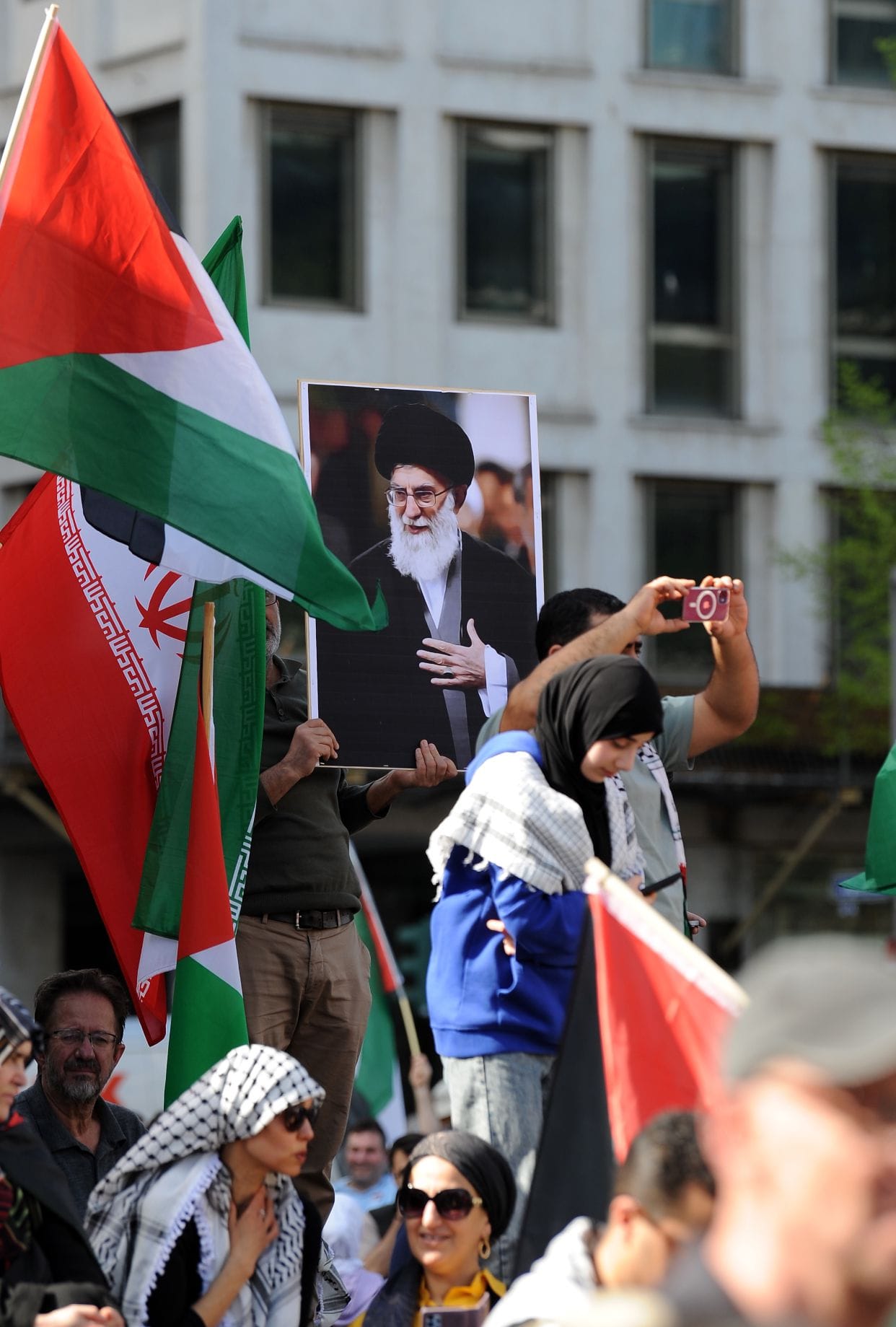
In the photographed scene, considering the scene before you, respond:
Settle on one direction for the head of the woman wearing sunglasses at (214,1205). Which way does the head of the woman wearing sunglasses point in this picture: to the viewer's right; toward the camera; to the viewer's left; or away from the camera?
to the viewer's right

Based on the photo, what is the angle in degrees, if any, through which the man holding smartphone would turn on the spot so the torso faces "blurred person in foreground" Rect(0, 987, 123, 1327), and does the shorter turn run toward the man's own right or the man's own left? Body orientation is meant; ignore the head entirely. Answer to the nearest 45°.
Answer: approximately 90° to the man's own right

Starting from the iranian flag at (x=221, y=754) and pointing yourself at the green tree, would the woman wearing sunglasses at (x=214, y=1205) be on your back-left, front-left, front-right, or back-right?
back-right

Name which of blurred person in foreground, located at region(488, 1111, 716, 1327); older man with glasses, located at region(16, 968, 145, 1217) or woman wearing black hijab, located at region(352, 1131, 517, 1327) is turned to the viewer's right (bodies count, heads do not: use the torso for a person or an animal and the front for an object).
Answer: the blurred person in foreground

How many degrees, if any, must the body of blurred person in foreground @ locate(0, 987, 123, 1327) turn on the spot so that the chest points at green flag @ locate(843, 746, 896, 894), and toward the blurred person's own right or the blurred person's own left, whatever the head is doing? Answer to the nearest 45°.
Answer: approximately 90° to the blurred person's own left

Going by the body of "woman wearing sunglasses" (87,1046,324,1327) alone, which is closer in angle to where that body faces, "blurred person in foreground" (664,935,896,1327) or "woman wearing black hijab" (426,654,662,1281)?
the blurred person in foreground

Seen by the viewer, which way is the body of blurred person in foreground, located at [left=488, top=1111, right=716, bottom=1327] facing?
to the viewer's right

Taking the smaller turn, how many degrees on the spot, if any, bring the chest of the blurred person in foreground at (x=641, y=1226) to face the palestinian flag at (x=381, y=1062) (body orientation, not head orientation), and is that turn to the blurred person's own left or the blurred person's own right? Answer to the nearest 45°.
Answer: approximately 90° to the blurred person's own left

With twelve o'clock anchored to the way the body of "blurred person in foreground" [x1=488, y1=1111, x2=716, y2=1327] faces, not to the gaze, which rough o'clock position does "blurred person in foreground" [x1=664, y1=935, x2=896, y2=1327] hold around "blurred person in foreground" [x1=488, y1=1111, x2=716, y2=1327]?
"blurred person in foreground" [x1=664, y1=935, x2=896, y2=1327] is roughly at 3 o'clock from "blurred person in foreground" [x1=488, y1=1111, x2=716, y2=1327].

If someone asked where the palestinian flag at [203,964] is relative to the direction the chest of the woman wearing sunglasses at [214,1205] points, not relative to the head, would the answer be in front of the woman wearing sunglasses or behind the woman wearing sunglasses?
behind
